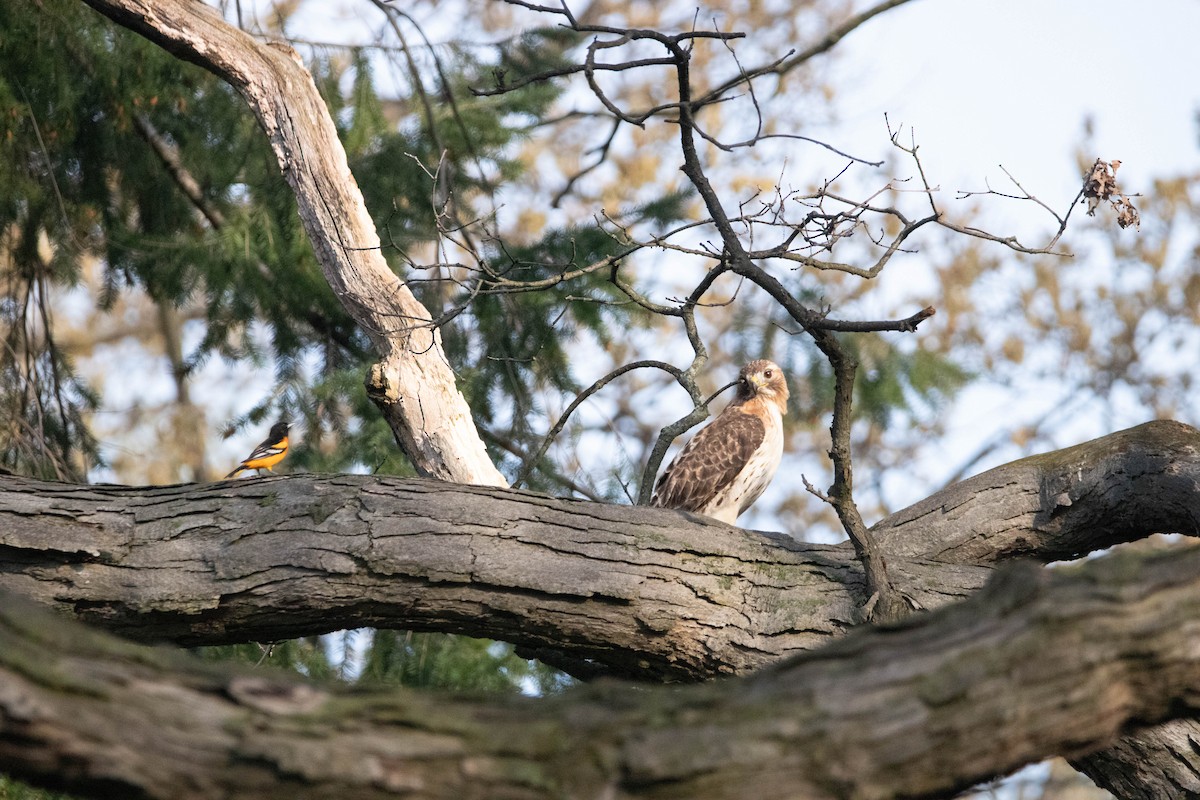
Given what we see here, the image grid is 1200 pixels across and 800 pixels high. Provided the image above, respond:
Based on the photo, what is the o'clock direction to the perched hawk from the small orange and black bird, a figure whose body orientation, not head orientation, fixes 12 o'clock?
The perched hawk is roughly at 1 o'clock from the small orange and black bird.

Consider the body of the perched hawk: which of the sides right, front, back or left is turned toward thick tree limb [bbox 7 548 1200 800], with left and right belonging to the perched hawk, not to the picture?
right

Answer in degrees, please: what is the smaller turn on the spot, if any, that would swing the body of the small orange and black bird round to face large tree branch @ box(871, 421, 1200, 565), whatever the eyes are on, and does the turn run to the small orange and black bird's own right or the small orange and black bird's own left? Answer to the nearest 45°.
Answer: approximately 45° to the small orange and black bird's own right

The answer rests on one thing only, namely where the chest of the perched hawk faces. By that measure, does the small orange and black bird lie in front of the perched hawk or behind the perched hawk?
behind

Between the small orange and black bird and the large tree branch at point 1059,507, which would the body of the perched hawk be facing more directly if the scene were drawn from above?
the large tree branch

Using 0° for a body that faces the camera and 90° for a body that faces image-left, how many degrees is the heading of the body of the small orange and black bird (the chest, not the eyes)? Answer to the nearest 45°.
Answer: approximately 270°

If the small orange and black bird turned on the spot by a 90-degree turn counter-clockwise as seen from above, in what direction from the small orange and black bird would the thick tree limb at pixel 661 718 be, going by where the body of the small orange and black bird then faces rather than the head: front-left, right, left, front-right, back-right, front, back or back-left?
back

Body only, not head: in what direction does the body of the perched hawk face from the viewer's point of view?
to the viewer's right

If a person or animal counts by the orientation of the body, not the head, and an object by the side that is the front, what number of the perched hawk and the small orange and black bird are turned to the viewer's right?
2
